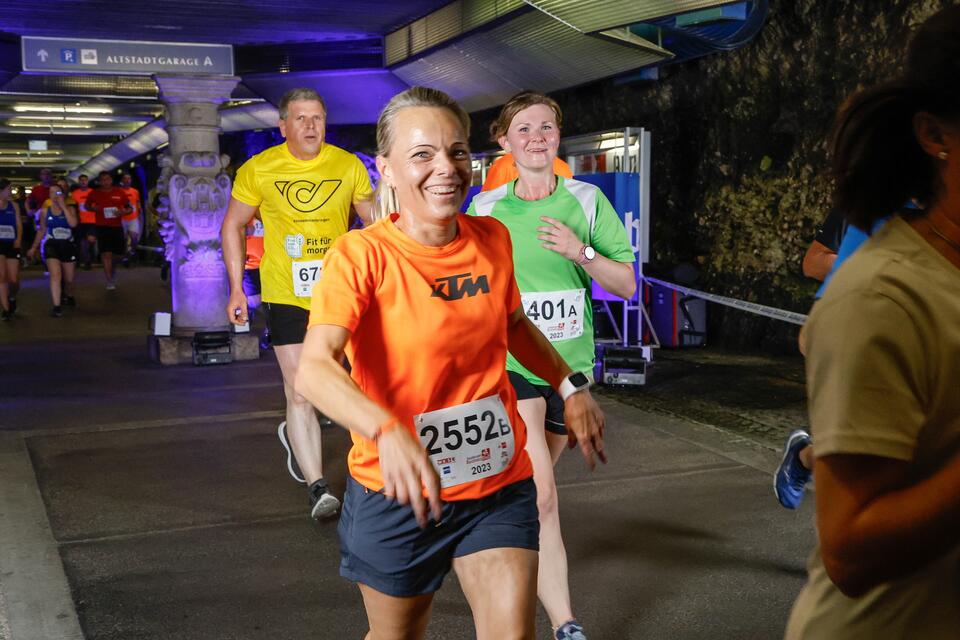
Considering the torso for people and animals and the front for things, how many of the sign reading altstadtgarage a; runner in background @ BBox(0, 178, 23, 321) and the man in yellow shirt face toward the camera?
3

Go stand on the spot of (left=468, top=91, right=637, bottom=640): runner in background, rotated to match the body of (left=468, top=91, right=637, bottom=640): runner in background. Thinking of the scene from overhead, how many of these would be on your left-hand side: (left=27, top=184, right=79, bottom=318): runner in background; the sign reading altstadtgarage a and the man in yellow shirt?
0

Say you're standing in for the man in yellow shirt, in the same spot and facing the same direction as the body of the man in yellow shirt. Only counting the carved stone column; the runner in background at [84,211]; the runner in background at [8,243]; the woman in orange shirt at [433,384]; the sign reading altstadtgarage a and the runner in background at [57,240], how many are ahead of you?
1

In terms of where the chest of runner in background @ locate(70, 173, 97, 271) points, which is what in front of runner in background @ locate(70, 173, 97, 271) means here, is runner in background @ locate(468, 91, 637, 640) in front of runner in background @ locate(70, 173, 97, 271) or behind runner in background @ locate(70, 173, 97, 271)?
in front

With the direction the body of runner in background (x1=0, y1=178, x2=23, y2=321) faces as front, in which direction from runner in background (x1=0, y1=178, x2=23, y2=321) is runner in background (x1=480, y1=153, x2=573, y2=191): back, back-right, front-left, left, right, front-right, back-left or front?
front

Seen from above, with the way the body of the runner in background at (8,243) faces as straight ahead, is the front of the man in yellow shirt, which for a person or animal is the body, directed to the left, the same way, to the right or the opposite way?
the same way

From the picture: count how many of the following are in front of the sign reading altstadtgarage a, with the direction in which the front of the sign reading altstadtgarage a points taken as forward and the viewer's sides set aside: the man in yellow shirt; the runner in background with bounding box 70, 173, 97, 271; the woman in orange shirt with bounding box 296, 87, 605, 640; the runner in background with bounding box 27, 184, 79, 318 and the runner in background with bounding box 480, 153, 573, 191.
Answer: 3

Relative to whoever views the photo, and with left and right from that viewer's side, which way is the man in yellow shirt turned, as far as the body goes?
facing the viewer

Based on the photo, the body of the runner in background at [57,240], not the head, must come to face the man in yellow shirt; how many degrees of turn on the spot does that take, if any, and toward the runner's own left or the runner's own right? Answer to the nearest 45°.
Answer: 0° — they already face them

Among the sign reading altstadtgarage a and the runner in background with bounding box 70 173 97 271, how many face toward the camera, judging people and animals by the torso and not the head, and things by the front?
2

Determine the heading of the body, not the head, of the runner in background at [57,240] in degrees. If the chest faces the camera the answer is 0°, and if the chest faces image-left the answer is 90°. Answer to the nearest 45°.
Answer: approximately 0°

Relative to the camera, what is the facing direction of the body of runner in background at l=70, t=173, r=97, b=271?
toward the camera

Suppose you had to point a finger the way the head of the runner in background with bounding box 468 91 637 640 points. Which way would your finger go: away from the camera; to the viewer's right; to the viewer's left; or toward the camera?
toward the camera

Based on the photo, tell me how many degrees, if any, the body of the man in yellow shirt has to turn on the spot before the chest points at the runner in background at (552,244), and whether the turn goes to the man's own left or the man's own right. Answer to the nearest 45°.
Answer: approximately 45° to the man's own left

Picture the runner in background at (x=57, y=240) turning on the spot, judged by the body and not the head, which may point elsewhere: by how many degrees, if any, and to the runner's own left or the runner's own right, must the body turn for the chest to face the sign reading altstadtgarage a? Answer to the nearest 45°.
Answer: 0° — they already face it

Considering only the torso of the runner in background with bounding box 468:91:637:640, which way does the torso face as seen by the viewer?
toward the camera

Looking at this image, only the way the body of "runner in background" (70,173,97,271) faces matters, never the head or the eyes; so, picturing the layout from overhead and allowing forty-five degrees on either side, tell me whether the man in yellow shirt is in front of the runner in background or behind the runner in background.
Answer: in front

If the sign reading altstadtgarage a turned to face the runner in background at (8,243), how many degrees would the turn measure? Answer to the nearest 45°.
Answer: approximately 135° to its right

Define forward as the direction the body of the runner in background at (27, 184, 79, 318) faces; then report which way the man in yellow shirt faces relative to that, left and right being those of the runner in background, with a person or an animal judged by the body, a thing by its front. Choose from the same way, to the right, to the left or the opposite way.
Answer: the same way

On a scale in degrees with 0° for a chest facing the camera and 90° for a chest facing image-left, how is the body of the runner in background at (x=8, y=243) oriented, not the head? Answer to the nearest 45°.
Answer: approximately 0°
